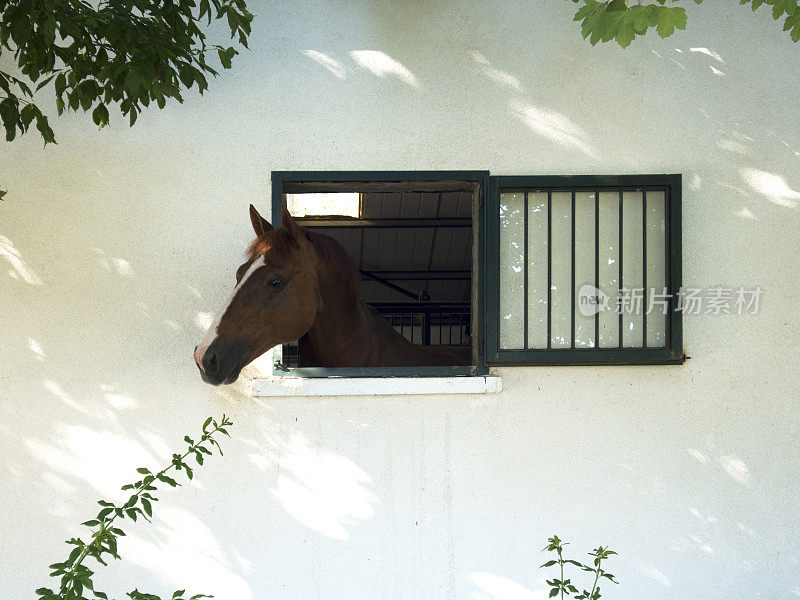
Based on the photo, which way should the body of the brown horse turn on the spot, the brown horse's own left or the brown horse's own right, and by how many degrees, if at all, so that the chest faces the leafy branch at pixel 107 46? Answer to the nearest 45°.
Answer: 0° — it already faces it

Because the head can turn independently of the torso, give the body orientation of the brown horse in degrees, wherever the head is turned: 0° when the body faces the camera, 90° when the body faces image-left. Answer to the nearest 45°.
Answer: approximately 45°
